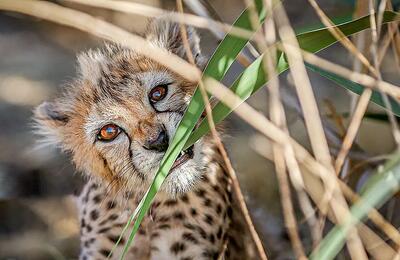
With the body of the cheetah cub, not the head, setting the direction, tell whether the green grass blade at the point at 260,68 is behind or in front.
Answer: in front

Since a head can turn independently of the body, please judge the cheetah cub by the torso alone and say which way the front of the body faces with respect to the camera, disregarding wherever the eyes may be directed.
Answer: toward the camera

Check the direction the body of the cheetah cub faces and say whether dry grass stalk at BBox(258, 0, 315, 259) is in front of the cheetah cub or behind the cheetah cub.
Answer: in front

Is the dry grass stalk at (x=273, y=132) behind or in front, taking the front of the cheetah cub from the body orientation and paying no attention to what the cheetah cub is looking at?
in front

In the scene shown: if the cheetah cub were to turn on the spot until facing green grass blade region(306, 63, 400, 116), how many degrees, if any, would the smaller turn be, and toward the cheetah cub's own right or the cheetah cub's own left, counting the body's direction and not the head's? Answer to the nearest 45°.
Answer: approximately 45° to the cheetah cub's own left
